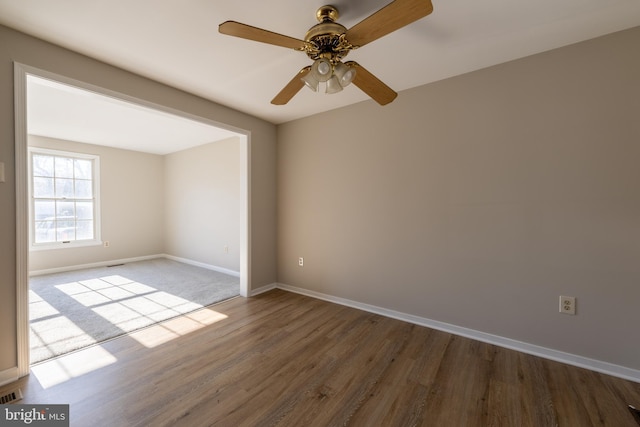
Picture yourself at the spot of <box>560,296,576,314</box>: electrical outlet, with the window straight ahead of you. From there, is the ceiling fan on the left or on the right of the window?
left

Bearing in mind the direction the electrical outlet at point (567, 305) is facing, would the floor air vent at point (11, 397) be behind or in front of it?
in front

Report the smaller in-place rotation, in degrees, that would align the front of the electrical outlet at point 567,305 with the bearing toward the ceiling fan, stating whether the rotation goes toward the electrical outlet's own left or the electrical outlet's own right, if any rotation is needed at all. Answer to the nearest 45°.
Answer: approximately 45° to the electrical outlet's own right

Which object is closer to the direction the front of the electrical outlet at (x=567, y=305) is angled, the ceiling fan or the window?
the ceiling fan

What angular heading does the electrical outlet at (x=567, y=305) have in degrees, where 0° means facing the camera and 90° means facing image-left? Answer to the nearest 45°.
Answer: approximately 0°

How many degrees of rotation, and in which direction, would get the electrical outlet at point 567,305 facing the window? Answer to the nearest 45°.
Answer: approximately 90° to its right
